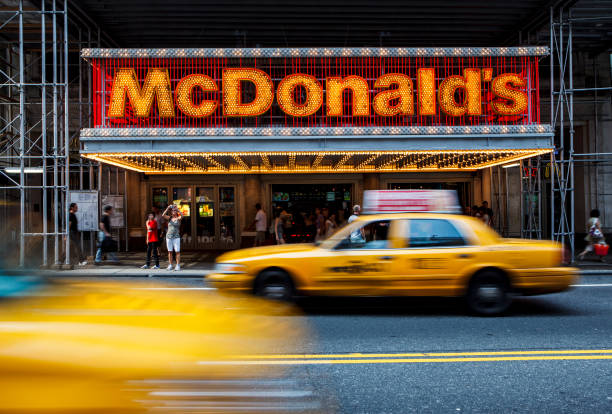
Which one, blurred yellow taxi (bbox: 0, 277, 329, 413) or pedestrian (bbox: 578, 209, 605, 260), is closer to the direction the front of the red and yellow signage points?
the blurred yellow taxi

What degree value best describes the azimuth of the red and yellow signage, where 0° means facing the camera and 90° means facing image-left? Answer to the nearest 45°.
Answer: approximately 0°

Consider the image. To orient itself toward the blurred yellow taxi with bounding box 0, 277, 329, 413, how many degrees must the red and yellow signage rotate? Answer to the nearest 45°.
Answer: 0° — it already faces it

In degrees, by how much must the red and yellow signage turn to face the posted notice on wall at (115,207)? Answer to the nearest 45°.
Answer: approximately 135° to its right

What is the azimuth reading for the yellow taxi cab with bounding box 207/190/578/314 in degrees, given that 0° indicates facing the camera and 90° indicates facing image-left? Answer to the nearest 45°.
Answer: approximately 90°

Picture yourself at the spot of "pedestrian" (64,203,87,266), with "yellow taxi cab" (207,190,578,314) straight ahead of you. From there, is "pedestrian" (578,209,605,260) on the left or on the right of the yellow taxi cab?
left
